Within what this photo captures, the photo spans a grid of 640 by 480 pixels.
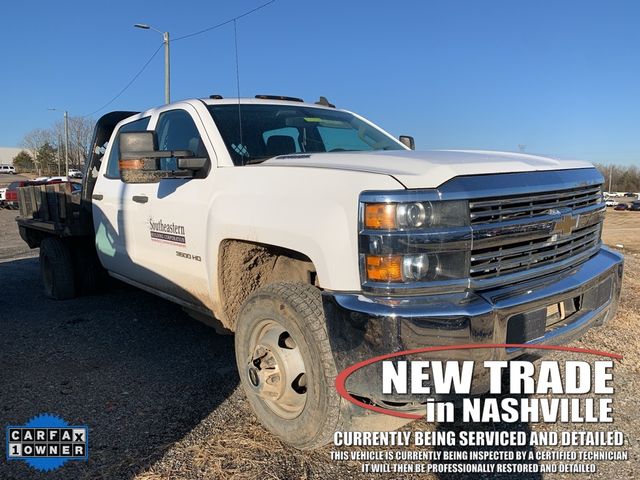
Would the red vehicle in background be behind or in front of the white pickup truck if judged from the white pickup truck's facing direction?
behind

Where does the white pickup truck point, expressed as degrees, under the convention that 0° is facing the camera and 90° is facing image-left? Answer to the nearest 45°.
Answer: approximately 315°
